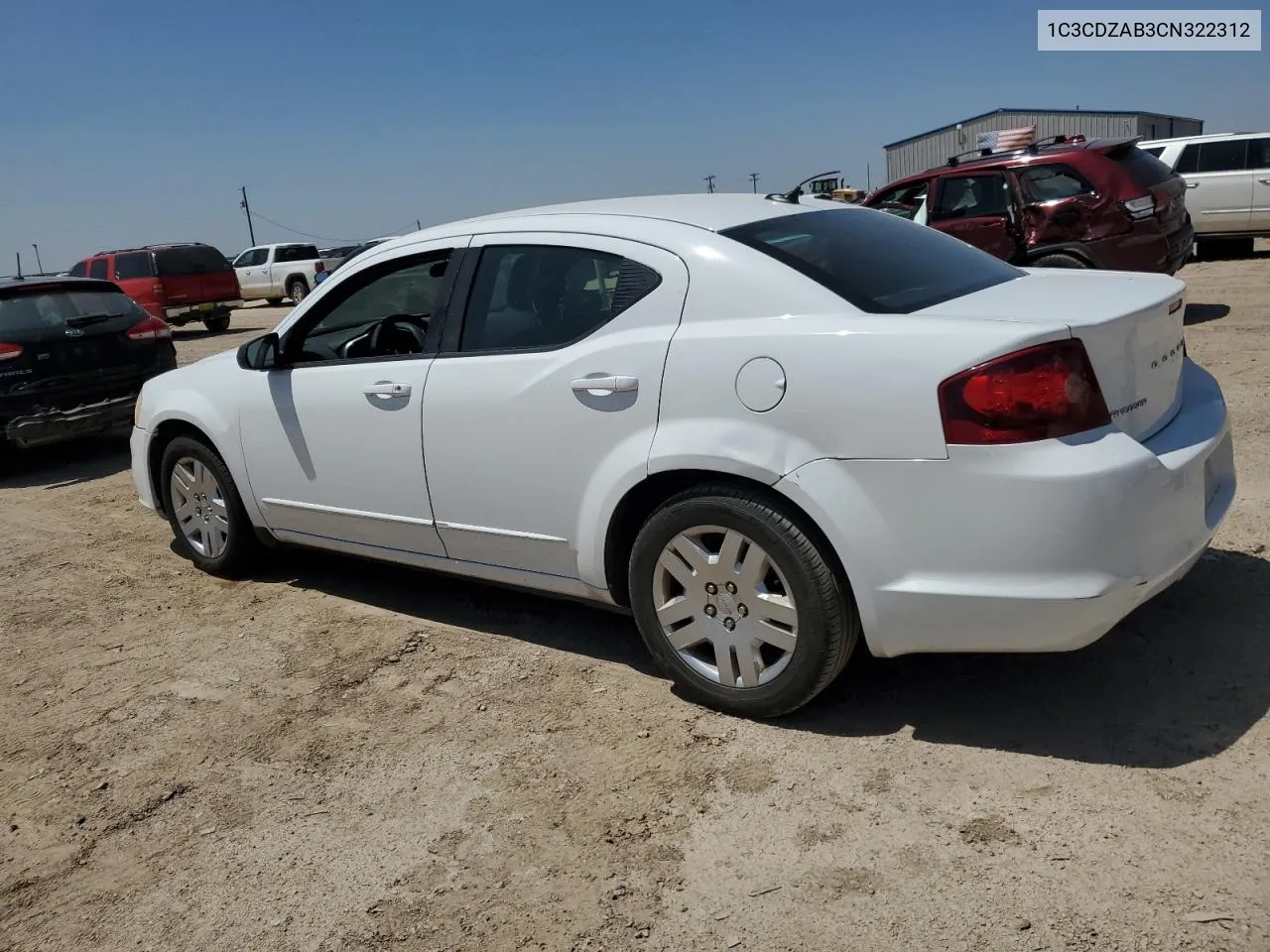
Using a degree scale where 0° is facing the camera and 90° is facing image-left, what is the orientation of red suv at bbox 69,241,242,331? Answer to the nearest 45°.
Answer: approximately 135°

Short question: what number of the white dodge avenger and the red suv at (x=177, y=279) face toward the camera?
0

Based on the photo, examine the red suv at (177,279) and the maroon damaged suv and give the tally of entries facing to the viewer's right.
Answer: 0

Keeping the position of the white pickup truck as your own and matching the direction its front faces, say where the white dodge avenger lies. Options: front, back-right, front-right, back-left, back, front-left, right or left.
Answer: back-left

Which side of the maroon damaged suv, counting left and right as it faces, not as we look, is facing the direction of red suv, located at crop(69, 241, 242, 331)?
front

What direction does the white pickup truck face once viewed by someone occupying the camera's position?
facing away from the viewer and to the left of the viewer

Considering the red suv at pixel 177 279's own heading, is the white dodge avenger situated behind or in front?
behind

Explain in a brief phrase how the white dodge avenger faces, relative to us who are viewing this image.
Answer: facing away from the viewer and to the left of the viewer
